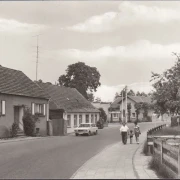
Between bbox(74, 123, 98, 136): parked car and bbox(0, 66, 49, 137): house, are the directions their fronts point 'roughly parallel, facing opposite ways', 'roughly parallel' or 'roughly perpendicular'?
roughly perpendicular

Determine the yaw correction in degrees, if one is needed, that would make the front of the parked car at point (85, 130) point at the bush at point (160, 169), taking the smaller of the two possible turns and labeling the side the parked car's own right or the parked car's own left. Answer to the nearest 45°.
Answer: approximately 45° to the parked car's own left

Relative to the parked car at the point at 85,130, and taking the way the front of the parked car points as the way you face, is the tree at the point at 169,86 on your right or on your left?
on your left

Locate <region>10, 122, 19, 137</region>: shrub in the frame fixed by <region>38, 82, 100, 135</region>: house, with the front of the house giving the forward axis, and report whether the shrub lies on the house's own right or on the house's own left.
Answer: on the house's own right

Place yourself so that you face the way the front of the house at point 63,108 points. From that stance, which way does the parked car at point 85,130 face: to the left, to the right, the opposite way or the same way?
to the right

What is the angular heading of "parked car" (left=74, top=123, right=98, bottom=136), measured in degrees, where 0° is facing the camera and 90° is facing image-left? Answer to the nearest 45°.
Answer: approximately 45°

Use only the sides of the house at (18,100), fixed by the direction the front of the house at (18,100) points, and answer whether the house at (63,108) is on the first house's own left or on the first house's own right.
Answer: on the first house's own left
